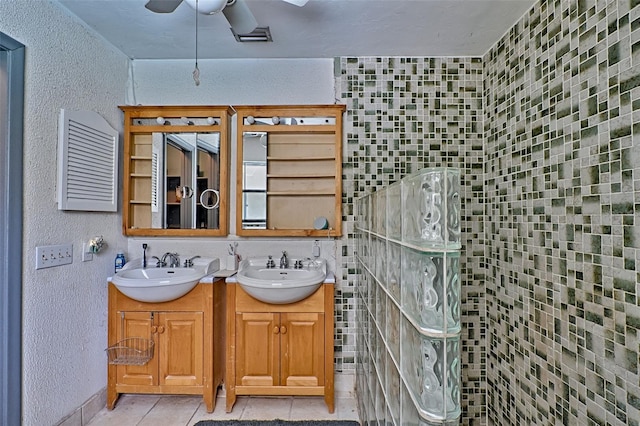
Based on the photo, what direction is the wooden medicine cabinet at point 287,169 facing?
toward the camera

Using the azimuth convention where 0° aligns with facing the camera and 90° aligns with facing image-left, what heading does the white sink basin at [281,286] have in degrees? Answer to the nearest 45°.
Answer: approximately 0°

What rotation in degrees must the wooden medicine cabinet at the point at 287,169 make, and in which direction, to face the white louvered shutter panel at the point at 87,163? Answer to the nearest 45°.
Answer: approximately 90° to its right

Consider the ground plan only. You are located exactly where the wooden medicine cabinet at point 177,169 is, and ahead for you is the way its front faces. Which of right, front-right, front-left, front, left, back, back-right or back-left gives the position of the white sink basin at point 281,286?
front-left

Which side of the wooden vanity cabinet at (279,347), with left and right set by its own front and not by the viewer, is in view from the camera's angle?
front

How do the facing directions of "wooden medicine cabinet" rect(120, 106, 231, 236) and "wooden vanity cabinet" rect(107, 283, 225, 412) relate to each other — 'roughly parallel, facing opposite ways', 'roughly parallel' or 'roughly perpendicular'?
roughly parallel

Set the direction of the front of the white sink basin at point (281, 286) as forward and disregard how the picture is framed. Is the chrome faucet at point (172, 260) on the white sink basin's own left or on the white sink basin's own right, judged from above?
on the white sink basin's own right

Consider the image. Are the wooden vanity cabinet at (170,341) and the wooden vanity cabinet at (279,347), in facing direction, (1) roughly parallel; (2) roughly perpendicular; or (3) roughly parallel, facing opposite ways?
roughly parallel

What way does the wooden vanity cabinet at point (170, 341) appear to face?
toward the camera

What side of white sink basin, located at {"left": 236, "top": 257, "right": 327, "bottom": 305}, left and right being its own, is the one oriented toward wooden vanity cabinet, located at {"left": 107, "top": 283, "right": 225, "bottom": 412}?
right

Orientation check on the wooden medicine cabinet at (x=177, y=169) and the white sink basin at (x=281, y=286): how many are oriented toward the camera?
2
